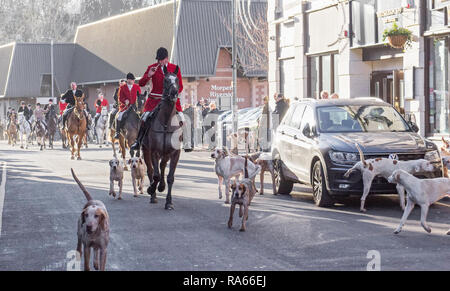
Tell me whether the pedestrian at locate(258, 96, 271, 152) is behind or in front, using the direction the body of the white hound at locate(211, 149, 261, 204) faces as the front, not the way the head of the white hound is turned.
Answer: behind

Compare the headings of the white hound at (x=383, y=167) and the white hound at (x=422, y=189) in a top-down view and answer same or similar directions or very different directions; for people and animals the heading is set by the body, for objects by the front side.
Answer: very different directions

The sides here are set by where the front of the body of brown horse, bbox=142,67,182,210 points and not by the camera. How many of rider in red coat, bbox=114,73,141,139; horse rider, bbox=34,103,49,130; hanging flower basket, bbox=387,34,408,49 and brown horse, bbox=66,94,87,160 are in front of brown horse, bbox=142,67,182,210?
0

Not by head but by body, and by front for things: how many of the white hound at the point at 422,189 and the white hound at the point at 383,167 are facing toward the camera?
0

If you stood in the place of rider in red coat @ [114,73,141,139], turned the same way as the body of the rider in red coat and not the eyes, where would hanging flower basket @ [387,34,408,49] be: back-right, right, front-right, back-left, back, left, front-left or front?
left

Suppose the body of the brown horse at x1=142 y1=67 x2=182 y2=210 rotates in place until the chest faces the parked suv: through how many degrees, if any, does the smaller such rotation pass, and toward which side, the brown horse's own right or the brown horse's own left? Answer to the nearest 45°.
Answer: approximately 90° to the brown horse's own left

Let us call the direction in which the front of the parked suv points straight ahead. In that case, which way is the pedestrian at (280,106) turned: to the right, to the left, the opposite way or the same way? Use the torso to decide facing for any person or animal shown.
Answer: to the right

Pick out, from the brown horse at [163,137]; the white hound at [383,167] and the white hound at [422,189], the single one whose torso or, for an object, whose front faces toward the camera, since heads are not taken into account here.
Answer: the brown horse

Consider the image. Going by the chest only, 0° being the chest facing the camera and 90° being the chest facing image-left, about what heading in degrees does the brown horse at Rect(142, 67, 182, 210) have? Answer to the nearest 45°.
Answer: approximately 0°

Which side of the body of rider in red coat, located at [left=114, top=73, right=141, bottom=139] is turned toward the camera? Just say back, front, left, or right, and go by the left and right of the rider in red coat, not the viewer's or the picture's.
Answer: front

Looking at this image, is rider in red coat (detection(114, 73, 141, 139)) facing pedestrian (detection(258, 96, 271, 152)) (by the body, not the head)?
no

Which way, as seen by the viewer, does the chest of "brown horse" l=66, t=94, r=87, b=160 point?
toward the camera

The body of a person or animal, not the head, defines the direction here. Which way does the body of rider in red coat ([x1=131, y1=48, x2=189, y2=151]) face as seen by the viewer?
toward the camera

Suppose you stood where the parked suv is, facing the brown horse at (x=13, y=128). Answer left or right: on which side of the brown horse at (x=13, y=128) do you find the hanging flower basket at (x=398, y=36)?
right
